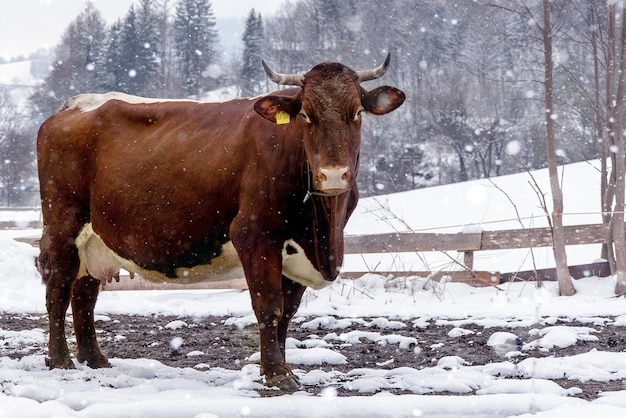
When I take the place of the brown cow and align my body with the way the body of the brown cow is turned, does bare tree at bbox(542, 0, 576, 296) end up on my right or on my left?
on my left

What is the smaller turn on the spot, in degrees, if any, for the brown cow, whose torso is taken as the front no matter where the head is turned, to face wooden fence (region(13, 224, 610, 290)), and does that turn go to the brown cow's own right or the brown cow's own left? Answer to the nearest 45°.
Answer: approximately 90° to the brown cow's own left

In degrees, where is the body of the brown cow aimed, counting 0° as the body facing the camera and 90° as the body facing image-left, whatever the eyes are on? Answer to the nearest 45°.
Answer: approximately 315°
